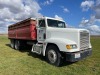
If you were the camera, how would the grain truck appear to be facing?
facing the viewer and to the right of the viewer
